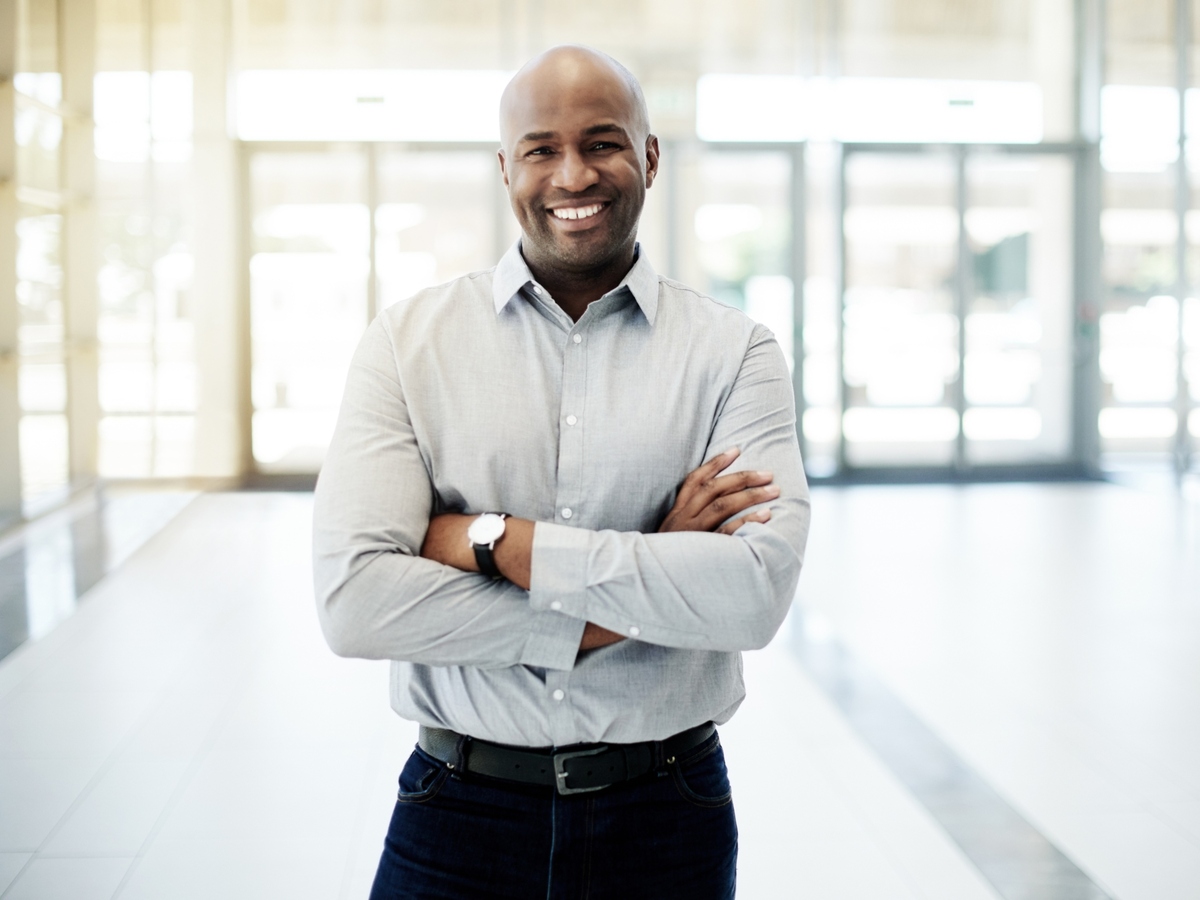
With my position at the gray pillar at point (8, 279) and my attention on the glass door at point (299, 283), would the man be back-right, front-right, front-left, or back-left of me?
back-right

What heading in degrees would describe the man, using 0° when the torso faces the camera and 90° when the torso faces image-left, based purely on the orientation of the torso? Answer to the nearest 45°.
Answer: approximately 0°

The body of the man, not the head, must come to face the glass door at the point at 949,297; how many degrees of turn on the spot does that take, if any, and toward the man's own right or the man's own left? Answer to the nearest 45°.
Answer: approximately 180°

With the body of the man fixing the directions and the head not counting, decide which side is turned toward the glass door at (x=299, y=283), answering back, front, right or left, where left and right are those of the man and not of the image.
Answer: back

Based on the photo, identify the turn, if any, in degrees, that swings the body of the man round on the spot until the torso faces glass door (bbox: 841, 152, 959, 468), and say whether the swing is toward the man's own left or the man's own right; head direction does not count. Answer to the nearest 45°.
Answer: approximately 180°

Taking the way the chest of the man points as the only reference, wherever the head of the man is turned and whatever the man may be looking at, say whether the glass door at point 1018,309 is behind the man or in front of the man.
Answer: behind

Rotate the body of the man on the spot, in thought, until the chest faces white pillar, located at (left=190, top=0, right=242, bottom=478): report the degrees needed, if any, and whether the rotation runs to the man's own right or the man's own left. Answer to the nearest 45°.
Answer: approximately 180°

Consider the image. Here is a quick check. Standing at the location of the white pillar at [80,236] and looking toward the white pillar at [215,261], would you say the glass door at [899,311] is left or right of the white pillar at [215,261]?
right
